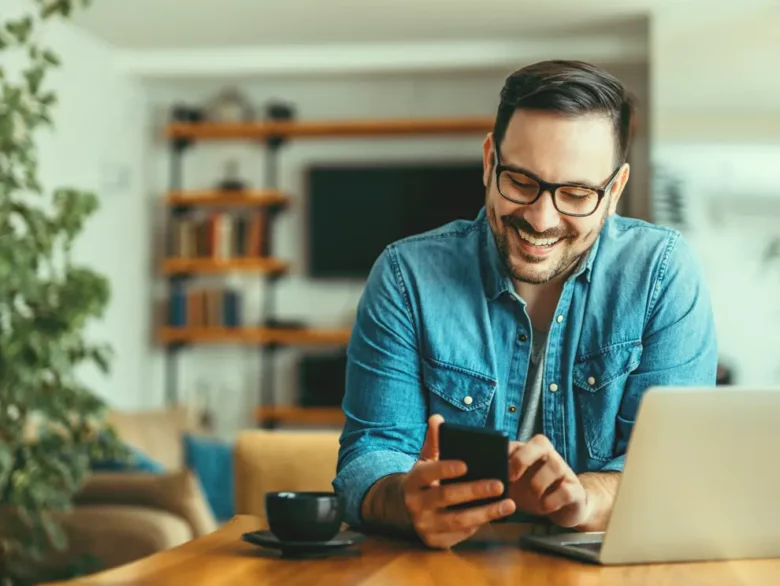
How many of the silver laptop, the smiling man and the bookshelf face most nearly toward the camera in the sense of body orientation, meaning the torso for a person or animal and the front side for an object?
2

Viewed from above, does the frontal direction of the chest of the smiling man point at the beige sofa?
no

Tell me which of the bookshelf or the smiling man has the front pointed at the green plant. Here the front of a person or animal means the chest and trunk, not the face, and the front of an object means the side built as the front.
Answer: the bookshelf

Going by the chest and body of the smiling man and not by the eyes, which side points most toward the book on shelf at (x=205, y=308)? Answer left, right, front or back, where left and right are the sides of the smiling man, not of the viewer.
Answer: back

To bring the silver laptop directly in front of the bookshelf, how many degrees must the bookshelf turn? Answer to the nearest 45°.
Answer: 0° — it already faces it

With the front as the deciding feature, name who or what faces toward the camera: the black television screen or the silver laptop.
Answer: the black television screen

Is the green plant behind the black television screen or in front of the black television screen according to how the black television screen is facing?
in front

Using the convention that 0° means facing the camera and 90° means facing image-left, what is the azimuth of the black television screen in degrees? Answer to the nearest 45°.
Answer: approximately 0°

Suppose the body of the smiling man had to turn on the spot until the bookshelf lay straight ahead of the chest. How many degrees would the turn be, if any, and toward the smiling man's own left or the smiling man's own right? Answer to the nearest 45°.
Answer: approximately 180°

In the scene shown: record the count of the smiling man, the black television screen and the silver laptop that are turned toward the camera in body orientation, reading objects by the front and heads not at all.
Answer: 2

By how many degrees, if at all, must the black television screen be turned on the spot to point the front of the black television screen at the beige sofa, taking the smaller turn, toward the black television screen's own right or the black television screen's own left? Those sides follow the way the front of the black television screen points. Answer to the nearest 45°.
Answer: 0° — it already faces it

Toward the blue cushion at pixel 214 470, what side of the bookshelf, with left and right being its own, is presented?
front

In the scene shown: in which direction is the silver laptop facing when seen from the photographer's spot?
facing away from the viewer and to the left of the viewer

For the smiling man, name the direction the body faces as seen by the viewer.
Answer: toward the camera

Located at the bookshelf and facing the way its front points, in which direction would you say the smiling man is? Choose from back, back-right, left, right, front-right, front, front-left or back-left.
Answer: front

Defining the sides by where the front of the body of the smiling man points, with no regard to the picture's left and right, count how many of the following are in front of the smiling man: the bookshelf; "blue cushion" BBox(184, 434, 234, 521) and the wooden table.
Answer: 1

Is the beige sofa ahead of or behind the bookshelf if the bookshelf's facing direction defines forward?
ahead

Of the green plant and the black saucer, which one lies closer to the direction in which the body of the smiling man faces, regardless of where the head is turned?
the black saucer
